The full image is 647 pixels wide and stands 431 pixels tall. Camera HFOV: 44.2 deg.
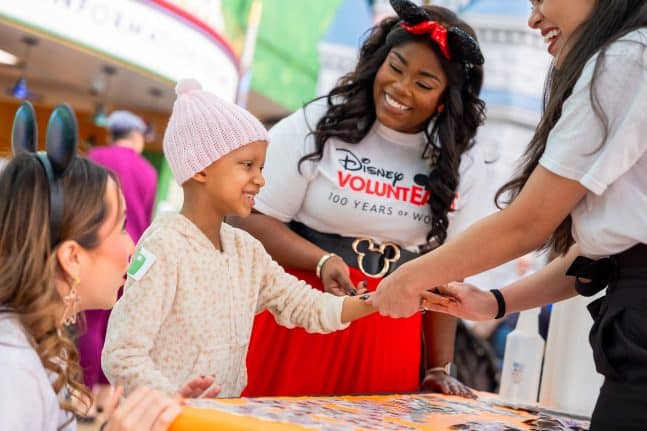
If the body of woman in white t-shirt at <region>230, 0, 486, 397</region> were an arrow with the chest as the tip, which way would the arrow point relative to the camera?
toward the camera

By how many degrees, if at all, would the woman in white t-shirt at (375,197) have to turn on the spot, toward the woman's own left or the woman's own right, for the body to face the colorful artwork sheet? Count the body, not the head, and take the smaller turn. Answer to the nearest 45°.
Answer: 0° — they already face it

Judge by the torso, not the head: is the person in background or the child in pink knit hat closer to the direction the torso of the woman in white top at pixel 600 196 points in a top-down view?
the child in pink knit hat

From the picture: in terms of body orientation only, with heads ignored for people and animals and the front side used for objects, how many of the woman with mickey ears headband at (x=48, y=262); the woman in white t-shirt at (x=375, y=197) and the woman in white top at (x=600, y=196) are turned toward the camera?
1

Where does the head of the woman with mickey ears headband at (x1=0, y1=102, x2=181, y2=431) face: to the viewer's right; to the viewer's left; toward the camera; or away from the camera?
to the viewer's right

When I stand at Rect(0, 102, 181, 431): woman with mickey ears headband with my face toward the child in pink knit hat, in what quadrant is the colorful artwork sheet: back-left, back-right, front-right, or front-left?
front-right

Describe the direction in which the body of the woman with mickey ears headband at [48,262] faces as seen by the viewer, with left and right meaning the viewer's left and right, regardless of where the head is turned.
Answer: facing away from the viewer and to the right of the viewer

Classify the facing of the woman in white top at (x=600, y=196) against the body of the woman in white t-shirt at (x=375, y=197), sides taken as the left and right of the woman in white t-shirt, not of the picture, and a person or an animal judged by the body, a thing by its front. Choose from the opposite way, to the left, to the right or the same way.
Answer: to the right

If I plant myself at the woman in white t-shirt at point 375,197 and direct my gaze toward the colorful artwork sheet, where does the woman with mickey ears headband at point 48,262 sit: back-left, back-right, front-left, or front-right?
front-right

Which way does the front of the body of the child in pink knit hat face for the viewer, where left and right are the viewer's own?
facing the viewer and to the right of the viewer

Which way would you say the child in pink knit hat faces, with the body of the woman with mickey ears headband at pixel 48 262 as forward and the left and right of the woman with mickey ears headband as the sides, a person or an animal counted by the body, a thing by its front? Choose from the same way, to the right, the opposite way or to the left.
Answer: to the right

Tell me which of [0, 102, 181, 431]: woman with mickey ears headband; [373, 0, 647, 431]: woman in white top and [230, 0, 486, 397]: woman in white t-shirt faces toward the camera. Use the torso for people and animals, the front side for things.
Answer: the woman in white t-shirt

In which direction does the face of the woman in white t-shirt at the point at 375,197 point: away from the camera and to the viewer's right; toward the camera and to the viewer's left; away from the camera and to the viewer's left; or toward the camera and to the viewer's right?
toward the camera and to the viewer's left

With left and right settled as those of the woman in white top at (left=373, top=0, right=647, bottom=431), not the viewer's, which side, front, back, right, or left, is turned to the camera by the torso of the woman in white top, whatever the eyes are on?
left
